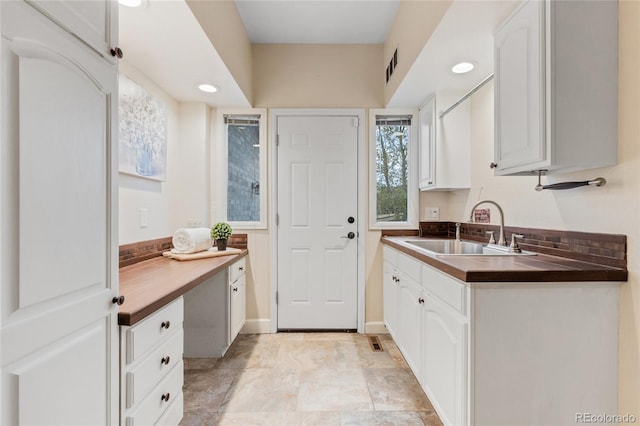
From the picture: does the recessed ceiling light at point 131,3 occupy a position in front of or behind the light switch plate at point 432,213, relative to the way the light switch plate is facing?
in front

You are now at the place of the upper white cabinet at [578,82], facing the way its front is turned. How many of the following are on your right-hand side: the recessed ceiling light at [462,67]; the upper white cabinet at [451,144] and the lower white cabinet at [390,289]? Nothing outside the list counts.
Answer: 3

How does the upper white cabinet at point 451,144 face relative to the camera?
to the viewer's left

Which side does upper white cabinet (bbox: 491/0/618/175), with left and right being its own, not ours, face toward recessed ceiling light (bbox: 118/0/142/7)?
front

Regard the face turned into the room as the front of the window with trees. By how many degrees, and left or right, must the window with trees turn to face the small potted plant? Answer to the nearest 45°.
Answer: approximately 45° to its right

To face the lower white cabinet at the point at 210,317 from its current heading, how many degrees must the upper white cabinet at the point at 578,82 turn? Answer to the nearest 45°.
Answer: approximately 45° to its right

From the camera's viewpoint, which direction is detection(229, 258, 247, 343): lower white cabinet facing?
to the viewer's right

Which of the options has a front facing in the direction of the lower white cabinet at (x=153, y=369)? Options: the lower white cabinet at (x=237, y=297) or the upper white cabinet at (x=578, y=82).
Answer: the upper white cabinet

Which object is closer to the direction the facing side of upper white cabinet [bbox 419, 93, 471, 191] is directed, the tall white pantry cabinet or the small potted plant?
the small potted plant

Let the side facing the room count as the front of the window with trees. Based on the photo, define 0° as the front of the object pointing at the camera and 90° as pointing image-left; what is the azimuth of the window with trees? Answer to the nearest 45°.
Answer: approximately 0°

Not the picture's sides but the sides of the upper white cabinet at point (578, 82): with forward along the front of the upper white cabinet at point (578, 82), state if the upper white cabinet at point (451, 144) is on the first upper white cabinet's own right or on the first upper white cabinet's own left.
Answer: on the first upper white cabinet's own right

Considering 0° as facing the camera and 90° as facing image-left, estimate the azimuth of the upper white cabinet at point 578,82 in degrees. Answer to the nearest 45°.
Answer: approximately 45°

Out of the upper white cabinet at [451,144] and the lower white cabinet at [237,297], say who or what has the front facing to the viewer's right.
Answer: the lower white cabinet
